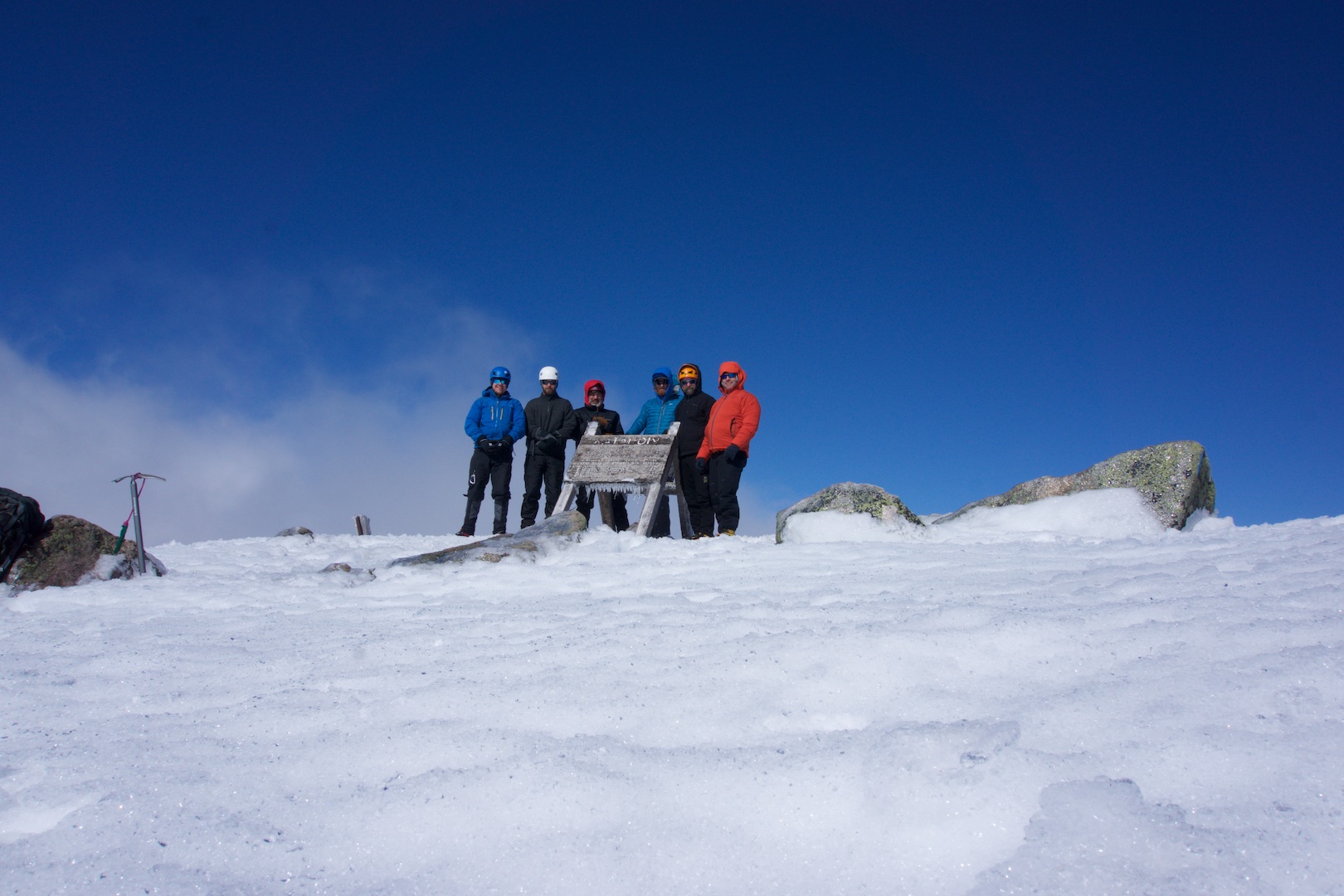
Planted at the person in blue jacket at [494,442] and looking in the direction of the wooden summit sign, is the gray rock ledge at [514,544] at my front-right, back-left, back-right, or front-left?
front-right

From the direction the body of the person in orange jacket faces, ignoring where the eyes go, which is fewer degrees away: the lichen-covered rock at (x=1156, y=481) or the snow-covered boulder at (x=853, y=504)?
the snow-covered boulder

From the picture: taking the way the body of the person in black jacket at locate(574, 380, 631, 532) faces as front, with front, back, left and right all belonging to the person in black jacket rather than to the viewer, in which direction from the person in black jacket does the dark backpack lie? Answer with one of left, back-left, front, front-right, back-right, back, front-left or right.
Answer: front-right

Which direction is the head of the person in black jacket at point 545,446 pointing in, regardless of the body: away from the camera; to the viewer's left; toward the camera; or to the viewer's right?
toward the camera

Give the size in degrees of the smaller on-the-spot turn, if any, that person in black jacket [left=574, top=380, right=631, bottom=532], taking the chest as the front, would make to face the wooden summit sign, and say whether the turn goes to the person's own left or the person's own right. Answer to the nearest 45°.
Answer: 0° — they already face it

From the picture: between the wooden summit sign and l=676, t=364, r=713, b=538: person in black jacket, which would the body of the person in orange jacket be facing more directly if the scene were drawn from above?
the wooden summit sign

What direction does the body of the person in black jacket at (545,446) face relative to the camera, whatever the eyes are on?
toward the camera

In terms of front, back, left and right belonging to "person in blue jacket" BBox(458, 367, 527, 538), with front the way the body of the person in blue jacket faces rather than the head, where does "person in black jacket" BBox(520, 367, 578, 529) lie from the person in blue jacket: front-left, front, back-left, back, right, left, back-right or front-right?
left

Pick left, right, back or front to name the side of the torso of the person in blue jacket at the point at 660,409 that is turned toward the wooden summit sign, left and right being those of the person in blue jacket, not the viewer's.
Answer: front

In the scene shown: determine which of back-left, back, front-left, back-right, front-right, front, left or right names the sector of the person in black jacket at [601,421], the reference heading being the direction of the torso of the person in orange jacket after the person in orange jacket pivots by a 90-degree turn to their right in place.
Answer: front

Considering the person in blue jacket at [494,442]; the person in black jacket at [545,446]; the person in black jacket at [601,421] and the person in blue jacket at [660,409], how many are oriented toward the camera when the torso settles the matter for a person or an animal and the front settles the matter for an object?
4

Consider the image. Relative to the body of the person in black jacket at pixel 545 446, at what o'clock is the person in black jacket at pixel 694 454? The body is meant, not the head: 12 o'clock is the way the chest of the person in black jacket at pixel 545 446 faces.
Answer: the person in black jacket at pixel 694 454 is roughly at 10 o'clock from the person in black jacket at pixel 545 446.

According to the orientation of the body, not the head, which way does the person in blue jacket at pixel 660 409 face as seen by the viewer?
toward the camera

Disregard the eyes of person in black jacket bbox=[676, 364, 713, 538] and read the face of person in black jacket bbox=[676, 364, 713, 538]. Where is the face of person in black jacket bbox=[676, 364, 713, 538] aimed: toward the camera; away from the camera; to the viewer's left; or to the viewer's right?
toward the camera

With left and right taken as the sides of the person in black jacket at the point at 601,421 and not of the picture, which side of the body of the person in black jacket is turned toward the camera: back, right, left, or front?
front

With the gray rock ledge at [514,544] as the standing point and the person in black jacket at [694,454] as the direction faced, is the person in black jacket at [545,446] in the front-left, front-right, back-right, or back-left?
front-left

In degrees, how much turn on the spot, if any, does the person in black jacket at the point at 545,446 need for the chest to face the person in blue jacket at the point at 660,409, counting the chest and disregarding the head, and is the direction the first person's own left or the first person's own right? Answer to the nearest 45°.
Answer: approximately 45° to the first person's own left

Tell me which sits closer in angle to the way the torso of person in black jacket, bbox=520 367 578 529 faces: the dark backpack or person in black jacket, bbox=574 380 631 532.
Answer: the dark backpack
